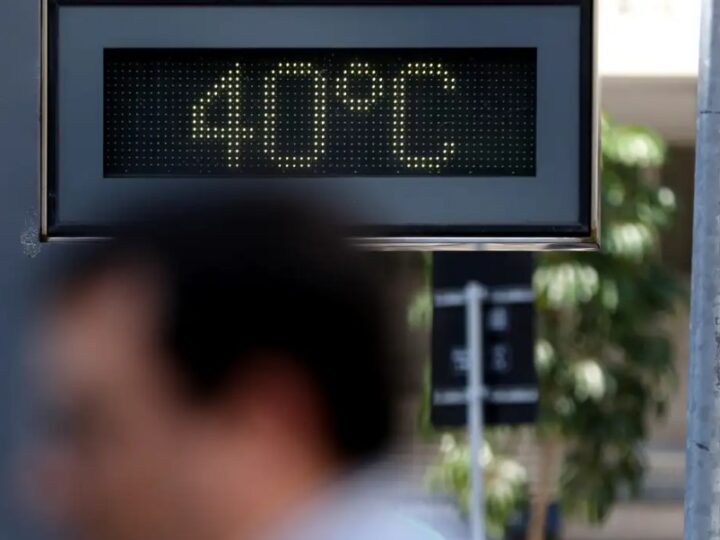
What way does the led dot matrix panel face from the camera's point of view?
toward the camera

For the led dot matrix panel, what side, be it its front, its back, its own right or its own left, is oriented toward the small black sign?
back

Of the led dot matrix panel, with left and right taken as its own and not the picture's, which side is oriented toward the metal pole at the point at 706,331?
left

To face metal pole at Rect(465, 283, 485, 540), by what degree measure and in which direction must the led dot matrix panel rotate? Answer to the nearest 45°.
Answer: approximately 180°

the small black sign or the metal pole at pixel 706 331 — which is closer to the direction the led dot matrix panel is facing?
the metal pole
